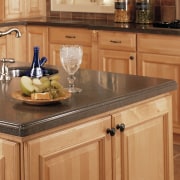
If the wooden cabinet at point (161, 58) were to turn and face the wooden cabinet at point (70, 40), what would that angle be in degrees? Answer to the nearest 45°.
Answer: approximately 90° to its right

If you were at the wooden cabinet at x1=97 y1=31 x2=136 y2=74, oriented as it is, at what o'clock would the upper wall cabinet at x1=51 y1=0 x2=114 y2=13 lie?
The upper wall cabinet is roughly at 4 o'clock from the wooden cabinet.

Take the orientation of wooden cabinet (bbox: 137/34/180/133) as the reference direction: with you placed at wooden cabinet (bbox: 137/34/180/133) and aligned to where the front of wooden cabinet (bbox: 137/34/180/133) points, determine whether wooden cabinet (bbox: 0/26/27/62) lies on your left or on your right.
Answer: on your right

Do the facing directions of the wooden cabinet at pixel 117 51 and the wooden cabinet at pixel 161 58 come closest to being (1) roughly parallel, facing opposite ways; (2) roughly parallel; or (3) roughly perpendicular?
roughly parallel

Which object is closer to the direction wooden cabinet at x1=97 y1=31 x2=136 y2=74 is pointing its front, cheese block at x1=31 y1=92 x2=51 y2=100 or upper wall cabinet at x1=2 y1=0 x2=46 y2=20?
the cheese block

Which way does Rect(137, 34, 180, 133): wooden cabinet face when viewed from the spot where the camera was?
facing the viewer and to the left of the viewer

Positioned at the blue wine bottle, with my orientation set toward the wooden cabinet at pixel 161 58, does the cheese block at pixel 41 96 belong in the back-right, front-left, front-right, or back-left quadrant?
back-right

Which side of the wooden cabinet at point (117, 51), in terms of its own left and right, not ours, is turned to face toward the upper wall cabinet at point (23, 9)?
right
